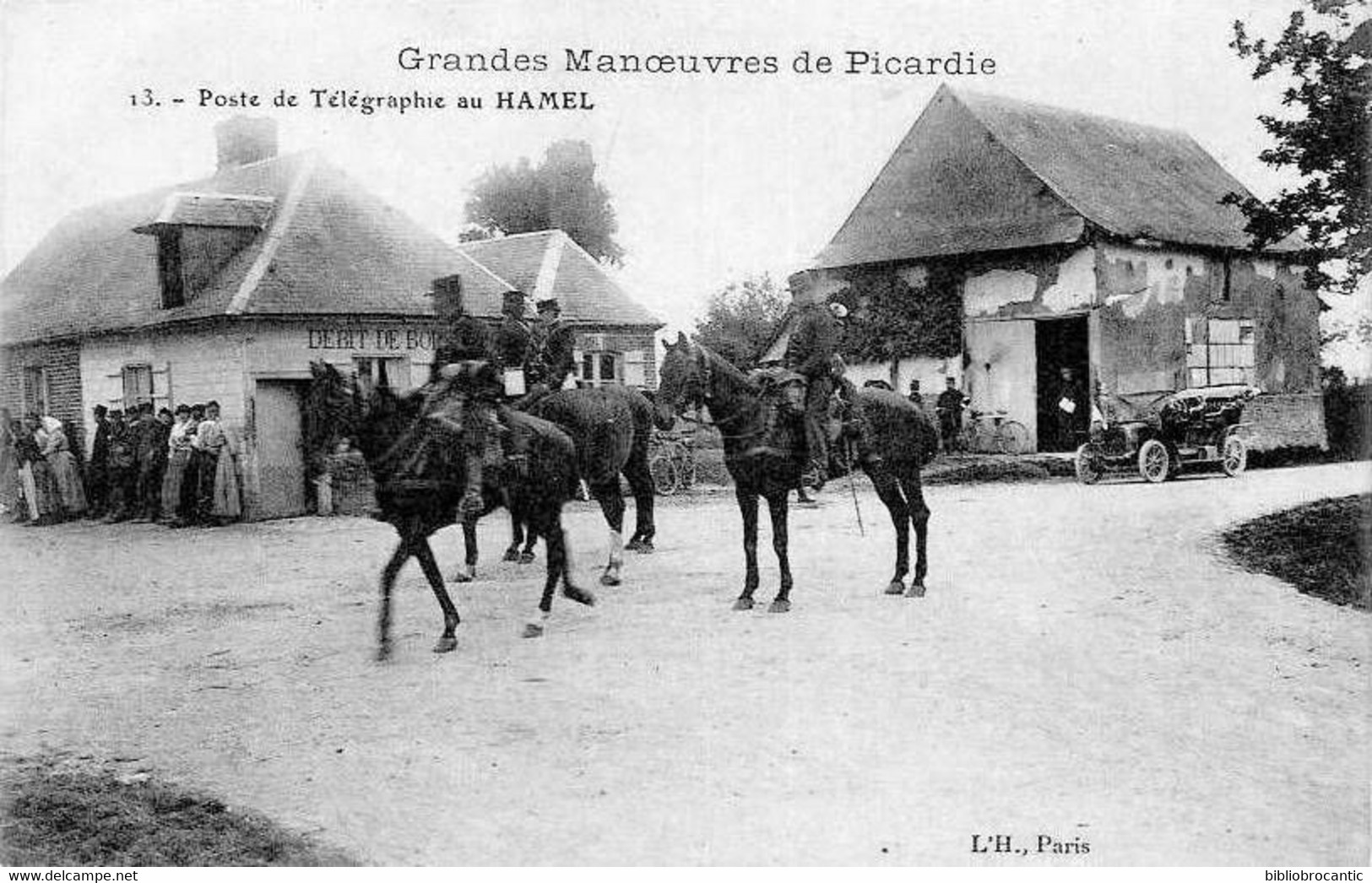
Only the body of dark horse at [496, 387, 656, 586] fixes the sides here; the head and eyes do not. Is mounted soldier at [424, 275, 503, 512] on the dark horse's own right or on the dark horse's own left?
on the dark horse's own left

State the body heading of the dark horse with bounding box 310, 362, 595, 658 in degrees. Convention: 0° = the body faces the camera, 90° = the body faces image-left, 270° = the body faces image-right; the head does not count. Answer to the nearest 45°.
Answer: approximately 45°

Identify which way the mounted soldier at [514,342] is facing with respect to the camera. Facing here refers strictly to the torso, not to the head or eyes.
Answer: to the viewer's left

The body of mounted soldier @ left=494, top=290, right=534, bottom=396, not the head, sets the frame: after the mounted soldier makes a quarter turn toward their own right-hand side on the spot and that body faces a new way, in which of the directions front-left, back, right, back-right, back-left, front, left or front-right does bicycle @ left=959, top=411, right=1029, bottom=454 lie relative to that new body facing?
front-right

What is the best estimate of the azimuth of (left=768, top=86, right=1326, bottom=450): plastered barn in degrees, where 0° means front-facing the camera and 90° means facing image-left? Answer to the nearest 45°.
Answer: approximately 45°

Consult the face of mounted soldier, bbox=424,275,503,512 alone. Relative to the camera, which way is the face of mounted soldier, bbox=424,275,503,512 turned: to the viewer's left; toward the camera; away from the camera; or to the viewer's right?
to the viewer's left

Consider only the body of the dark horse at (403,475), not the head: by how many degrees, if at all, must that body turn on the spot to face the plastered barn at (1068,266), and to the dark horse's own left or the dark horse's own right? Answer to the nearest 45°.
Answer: approximately 180°

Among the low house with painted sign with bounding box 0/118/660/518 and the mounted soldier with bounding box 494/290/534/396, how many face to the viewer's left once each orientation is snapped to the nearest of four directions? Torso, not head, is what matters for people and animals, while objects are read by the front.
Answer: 1

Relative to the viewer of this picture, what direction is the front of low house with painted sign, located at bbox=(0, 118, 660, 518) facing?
facing the viewer and to the right of the viewer
